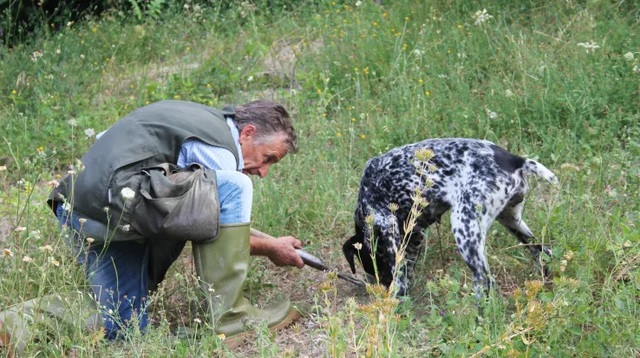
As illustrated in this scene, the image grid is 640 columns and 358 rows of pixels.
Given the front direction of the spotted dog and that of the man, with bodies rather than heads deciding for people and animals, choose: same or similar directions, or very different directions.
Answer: very different directions

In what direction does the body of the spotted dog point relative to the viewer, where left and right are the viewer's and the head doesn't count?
facing the viewer and to the left of the viewer

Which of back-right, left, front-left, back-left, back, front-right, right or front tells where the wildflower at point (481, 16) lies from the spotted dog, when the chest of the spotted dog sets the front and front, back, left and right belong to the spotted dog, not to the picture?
back-right

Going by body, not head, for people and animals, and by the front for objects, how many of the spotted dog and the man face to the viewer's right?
1

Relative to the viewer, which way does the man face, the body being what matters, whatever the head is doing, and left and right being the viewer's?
facing to the right of the viewer

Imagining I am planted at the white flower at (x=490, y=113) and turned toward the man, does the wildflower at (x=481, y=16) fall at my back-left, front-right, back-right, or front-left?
back-right

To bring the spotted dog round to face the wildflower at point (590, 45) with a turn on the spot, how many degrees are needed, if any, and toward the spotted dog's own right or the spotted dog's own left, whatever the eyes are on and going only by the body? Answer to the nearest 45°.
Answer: approximately 90° to the spotted dog's own right

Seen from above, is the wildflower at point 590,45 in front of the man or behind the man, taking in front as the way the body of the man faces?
in front

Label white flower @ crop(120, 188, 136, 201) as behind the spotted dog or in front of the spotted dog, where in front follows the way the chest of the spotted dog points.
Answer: in front

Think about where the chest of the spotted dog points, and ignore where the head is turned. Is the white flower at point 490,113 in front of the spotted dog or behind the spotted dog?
behind

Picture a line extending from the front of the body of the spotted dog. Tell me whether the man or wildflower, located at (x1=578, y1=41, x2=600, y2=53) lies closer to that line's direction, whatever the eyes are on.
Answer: the man
